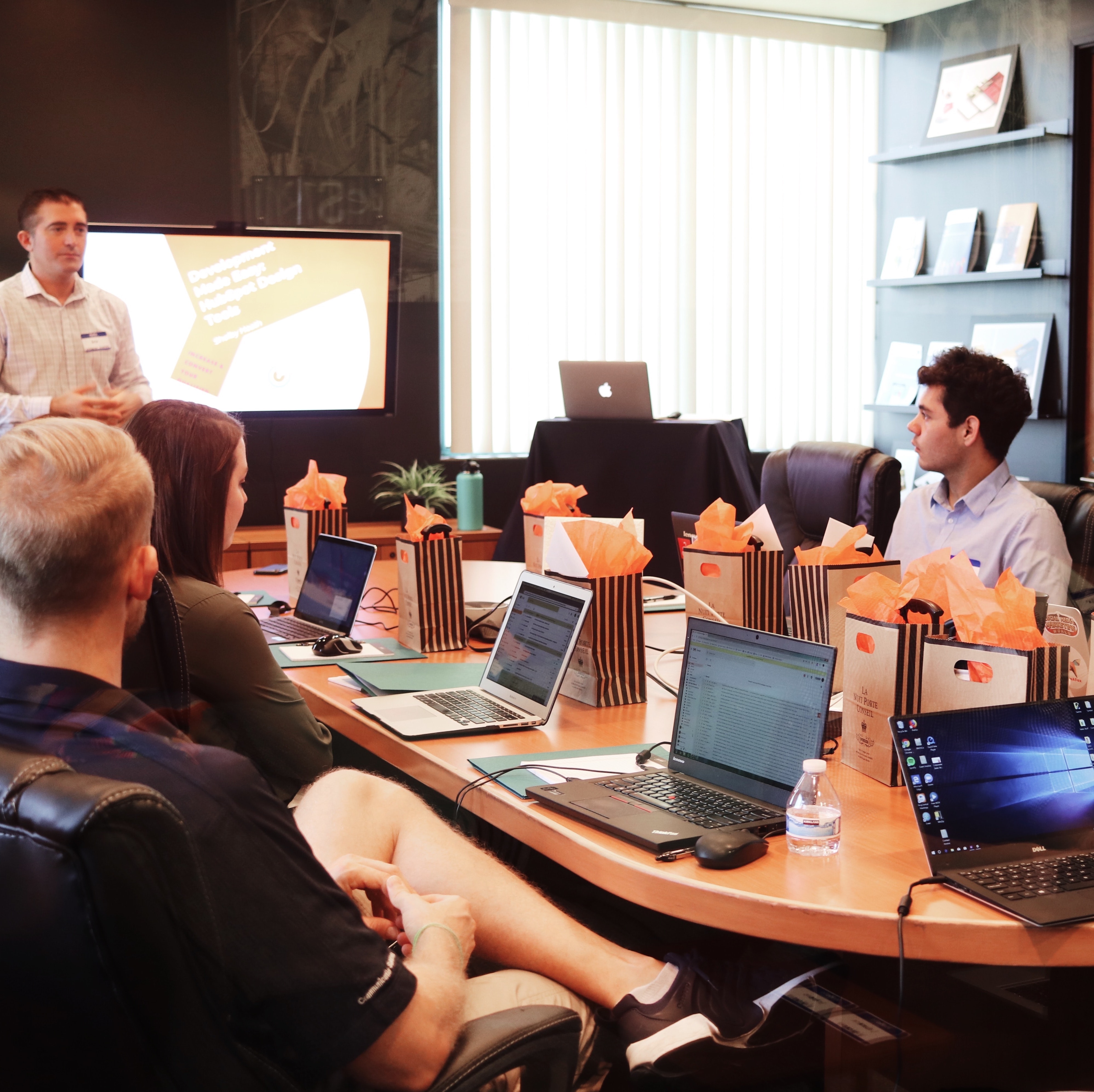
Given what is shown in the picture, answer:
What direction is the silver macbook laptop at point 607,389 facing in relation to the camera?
away from the camera

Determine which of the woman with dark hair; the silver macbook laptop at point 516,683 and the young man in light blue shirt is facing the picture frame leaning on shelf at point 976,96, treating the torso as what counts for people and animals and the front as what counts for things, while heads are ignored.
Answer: the woman with dark hair

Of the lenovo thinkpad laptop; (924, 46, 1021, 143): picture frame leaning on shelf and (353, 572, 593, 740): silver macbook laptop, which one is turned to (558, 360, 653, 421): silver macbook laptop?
the picture frame leaning on shelf

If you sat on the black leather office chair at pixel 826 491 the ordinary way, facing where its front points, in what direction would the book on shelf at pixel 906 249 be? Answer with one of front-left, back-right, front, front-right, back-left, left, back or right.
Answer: back-right

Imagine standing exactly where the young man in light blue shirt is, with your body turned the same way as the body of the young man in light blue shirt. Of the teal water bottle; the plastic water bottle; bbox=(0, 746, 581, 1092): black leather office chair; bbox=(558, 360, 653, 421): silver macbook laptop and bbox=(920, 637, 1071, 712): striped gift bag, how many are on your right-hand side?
2

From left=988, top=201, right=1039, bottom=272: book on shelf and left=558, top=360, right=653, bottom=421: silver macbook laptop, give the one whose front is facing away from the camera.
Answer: the silver macbook laptop

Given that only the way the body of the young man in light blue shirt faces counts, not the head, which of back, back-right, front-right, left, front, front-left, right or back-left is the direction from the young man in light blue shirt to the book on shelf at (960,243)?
back-right

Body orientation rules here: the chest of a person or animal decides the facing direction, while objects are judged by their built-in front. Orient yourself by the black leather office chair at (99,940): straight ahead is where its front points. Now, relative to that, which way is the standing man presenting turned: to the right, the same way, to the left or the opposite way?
to the right

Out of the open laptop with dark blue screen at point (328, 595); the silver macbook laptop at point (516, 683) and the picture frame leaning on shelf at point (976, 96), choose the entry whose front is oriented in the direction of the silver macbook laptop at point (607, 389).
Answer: the picture frame leaning on shelf

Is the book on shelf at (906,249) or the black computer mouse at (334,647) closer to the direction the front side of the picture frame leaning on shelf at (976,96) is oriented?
the black computer mouse

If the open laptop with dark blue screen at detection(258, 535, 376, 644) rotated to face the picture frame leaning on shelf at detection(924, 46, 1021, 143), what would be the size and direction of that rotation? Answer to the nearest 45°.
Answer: approximately 180°

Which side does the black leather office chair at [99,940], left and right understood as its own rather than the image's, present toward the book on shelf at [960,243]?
front

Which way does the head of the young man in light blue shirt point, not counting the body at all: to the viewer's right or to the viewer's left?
to the viewer's left

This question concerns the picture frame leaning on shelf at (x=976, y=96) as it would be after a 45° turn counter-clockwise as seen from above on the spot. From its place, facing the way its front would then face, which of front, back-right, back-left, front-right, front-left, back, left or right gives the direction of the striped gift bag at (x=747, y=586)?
front

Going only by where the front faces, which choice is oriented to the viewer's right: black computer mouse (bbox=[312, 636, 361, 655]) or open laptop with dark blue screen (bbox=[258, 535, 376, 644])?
the black computer mouse

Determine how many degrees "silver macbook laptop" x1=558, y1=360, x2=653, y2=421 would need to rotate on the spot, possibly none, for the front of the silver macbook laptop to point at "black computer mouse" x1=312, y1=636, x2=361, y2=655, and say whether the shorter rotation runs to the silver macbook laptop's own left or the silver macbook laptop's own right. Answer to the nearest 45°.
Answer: approximately 180°

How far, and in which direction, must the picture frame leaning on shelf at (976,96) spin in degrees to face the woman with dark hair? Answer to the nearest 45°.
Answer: approximately 45° to its left
